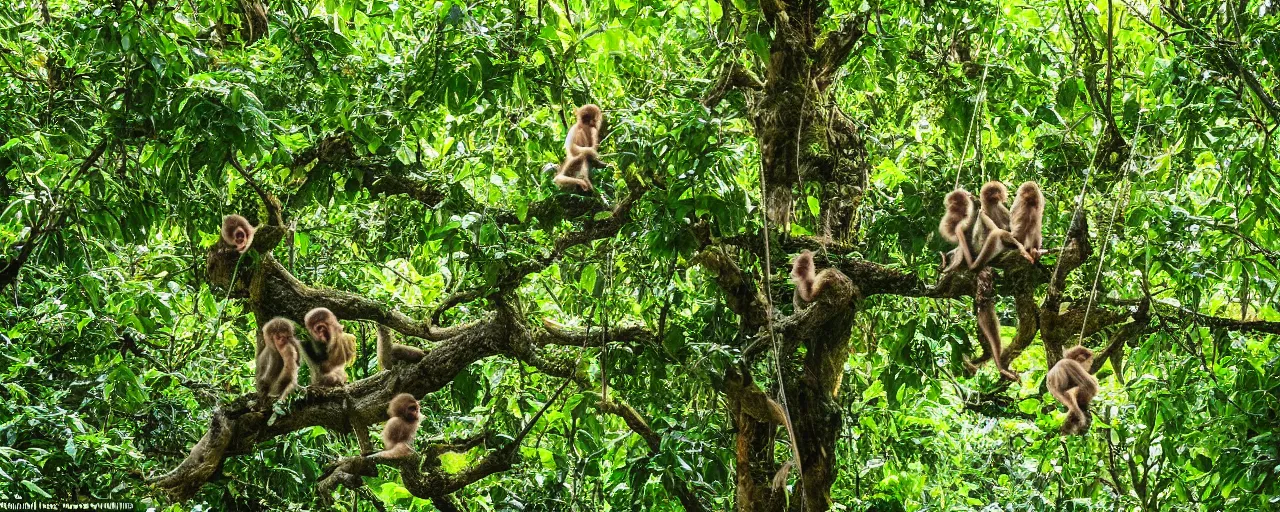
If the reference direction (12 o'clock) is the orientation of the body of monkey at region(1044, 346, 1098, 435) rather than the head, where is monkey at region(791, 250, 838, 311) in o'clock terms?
monkey at region(791, 250, 838, 311) is roughly at 5 o'clock from monkey at region(1044, 346, 1098, 435).

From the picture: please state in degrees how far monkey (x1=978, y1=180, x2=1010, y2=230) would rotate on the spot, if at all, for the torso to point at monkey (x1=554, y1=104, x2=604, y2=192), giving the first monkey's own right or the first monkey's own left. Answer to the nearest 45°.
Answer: approximately 90° to the first monkey's own right

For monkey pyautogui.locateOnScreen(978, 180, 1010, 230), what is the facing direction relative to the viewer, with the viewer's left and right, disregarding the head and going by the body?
facing the viewer

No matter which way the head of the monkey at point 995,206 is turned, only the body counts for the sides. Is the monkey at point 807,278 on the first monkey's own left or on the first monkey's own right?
on the first monkey's own right
